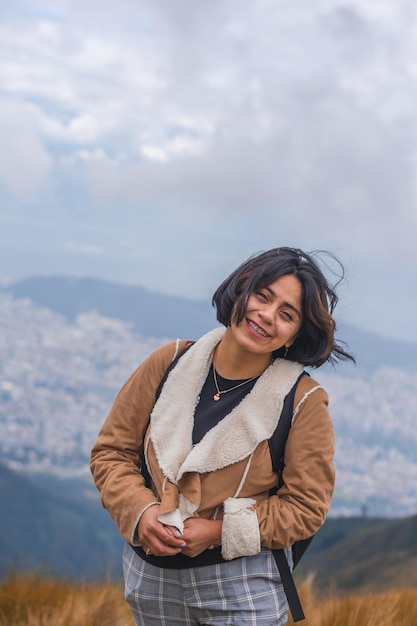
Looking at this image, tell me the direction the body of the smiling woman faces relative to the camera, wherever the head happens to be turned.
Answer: toward the camera
